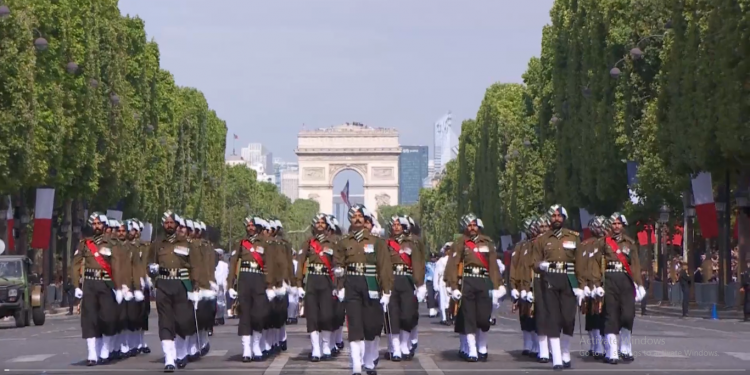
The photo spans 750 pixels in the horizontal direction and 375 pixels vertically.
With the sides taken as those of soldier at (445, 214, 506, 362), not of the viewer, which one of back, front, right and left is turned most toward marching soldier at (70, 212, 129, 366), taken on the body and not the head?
right

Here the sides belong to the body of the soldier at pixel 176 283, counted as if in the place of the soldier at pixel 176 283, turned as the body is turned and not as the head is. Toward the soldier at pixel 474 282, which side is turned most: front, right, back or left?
left

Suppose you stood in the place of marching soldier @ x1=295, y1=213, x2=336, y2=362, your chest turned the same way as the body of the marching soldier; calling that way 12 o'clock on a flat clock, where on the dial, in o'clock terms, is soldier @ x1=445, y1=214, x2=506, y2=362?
The soldier is roughly at 9 o'clock from the marching soldier.

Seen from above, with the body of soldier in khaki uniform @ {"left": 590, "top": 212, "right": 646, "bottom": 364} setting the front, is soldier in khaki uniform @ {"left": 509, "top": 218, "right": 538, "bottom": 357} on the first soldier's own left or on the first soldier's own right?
on the first soldier's own right
